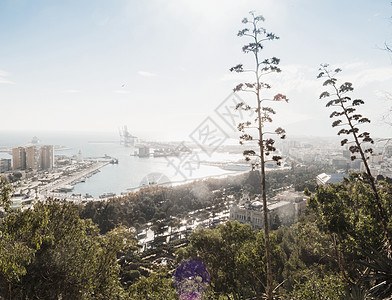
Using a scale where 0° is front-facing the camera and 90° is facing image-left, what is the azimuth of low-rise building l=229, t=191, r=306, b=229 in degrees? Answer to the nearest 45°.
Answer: approximately 45°

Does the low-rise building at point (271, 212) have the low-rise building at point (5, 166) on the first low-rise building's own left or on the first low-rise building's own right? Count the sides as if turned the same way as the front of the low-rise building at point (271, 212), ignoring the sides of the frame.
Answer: on the first low-rise building's own right
